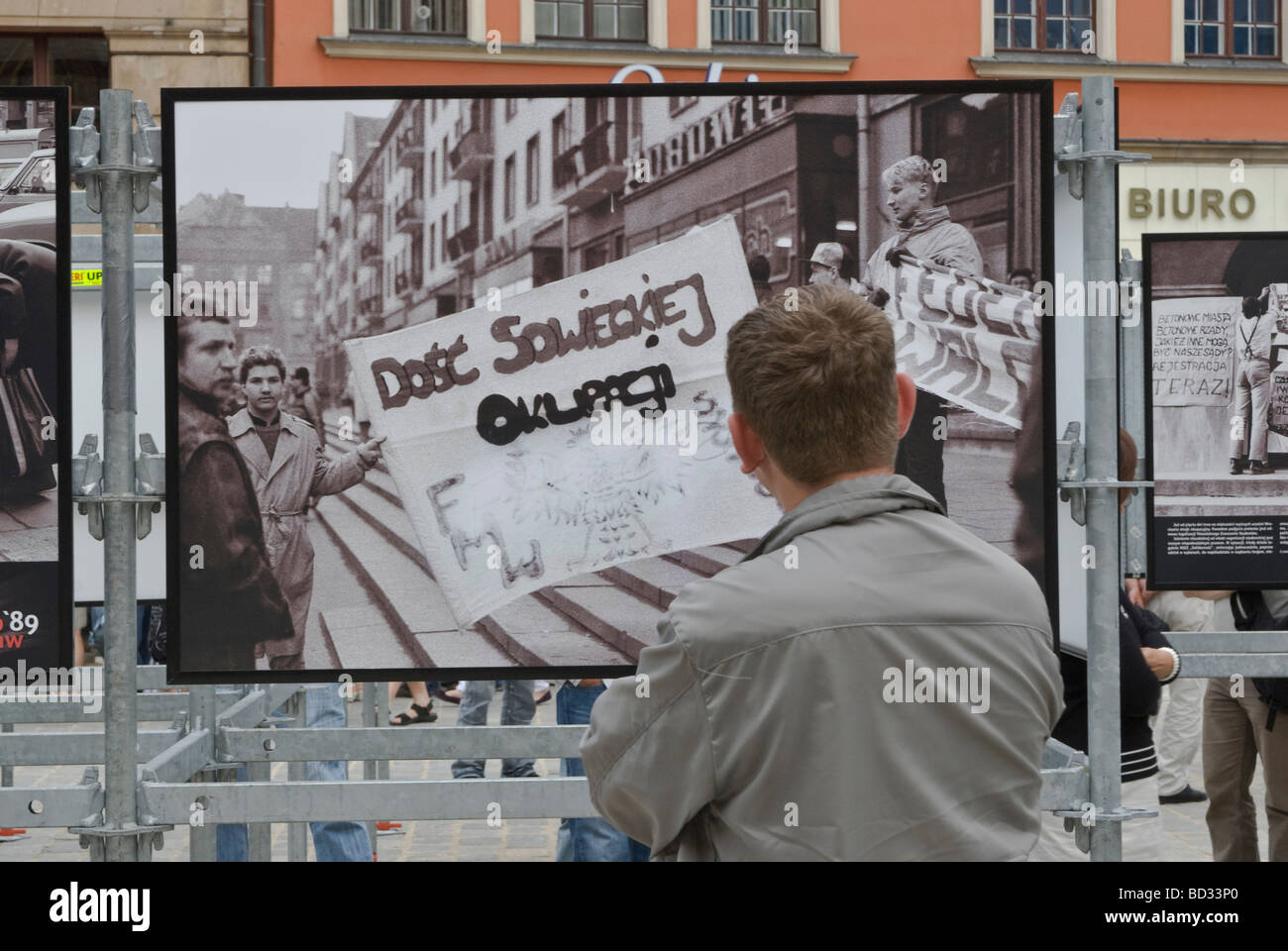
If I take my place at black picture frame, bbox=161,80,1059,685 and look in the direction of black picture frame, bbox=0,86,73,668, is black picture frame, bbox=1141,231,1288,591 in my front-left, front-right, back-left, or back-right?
back-right

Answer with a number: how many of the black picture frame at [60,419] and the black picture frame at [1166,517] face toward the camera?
2

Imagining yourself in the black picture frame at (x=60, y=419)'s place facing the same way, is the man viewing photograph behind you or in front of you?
in front

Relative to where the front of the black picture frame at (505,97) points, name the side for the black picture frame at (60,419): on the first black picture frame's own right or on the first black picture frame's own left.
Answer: on the first black picture frame's own right

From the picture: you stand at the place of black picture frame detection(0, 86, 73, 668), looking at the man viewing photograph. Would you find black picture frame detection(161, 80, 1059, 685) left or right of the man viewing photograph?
left

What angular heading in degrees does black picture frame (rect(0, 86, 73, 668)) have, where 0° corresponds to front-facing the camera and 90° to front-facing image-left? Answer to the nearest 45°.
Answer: approximately 0°

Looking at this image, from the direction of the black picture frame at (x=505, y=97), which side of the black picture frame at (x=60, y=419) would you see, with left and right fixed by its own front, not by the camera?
left

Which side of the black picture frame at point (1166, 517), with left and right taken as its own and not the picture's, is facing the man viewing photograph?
front

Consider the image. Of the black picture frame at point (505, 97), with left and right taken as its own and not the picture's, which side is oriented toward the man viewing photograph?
front

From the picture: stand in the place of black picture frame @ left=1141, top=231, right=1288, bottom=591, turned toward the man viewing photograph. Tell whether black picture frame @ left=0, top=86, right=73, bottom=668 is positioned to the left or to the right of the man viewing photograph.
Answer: right

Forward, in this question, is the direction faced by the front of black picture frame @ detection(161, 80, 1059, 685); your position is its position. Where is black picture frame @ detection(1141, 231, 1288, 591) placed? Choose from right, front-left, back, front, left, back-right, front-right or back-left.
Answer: back-left
